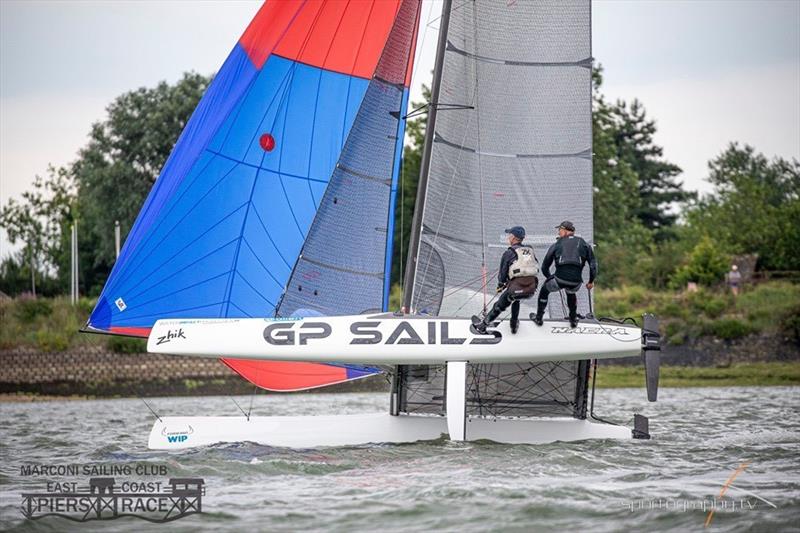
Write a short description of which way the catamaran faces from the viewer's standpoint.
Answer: facing to the left of the viewer

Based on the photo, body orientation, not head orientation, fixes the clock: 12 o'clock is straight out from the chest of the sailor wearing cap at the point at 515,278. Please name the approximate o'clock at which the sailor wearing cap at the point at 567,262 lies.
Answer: the sailor wearing cap at the point at 567,262 is roughly at 4 o'clock from the sailor wearing cap at the point at 515,278.

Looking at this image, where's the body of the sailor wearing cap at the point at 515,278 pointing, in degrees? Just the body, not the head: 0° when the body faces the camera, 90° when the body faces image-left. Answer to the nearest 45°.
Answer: approximately 135°
